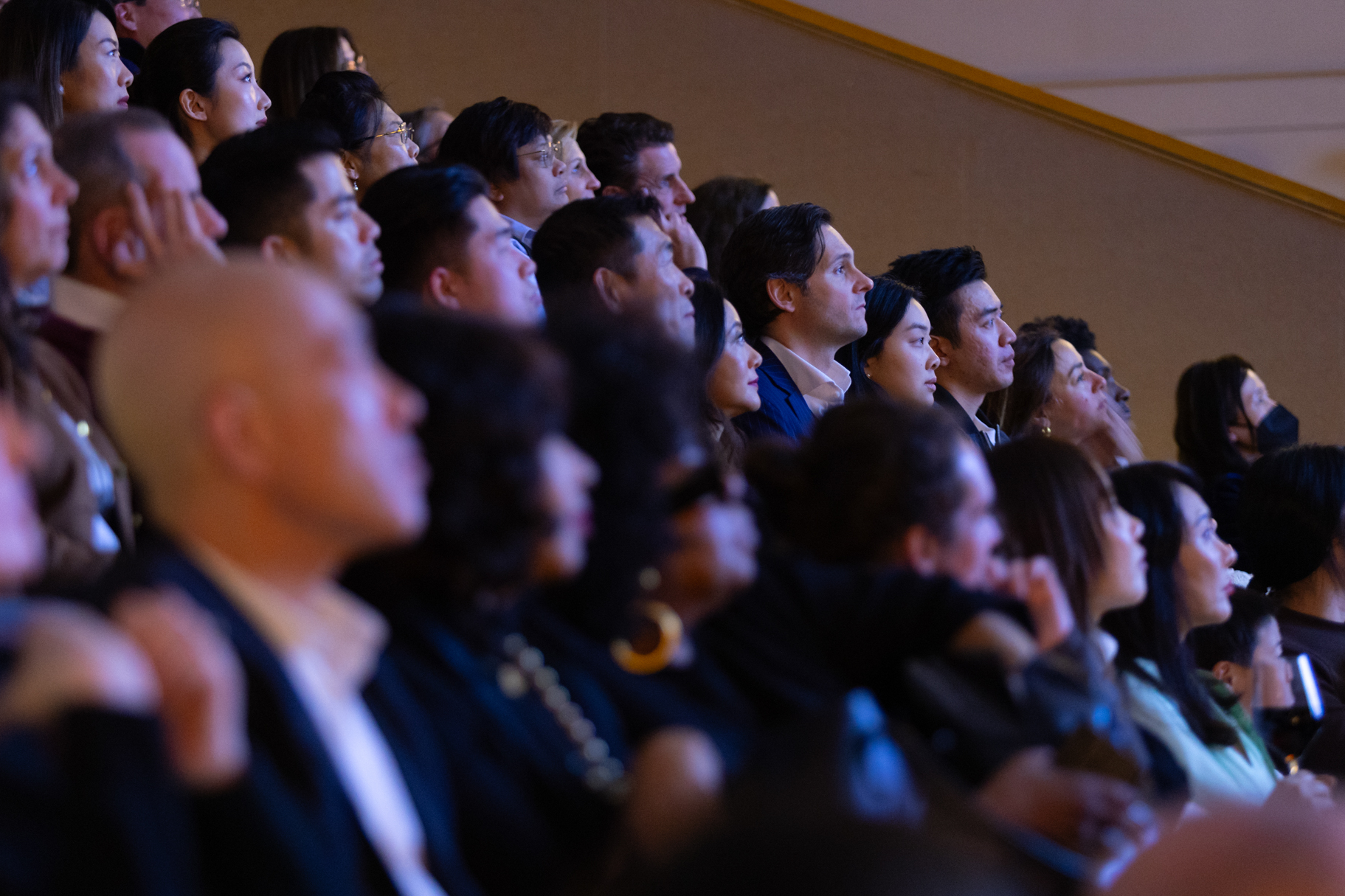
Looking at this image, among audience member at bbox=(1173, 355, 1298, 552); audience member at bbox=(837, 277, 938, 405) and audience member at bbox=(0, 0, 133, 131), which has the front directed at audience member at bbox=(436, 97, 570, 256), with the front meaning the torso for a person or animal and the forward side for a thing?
audience member at bbox=(0, 0, 133, 131)

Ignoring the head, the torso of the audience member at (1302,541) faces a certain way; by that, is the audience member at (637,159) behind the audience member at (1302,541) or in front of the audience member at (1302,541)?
behind

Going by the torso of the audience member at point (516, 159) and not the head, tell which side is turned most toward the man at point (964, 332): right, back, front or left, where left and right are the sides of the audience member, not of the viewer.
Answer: front

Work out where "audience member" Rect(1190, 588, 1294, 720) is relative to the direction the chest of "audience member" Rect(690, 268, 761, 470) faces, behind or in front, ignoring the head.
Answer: in front

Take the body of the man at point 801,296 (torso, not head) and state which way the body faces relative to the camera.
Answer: to the viewer's right

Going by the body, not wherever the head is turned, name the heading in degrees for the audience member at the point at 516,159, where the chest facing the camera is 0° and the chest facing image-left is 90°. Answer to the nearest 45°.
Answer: approximately 270°

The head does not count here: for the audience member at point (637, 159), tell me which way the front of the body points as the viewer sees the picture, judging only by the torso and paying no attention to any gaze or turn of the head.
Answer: to the viewer's right

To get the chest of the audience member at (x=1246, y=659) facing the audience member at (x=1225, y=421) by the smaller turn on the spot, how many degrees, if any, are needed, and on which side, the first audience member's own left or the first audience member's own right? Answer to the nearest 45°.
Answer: approximately 90° to the first audience member's own left

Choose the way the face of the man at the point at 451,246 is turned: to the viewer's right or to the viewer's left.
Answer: to the viewer's right

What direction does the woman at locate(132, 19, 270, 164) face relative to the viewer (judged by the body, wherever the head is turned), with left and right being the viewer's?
facing to the right of the viewer

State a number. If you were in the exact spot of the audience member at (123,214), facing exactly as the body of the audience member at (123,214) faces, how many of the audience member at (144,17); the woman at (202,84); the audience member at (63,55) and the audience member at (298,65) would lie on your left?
4

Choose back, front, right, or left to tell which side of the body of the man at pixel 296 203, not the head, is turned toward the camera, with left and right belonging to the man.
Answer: right

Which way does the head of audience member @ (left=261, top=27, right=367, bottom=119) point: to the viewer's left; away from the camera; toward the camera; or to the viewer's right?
to the viewer's right

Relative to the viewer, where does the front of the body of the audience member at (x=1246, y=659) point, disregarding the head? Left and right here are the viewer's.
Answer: facing to the right of the viewer

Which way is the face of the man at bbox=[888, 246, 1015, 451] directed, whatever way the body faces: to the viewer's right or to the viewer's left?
to the viewer's right

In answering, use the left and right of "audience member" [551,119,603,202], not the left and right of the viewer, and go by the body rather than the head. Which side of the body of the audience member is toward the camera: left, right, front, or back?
right

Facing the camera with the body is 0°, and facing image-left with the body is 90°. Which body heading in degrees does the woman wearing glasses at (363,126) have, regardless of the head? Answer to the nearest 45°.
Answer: approximately 270°

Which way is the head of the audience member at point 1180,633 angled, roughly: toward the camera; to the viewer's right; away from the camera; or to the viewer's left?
to the viewer's right

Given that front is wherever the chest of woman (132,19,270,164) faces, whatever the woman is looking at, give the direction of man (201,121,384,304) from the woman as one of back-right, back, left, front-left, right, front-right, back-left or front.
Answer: right
